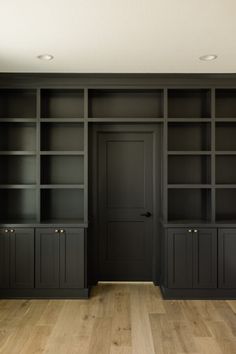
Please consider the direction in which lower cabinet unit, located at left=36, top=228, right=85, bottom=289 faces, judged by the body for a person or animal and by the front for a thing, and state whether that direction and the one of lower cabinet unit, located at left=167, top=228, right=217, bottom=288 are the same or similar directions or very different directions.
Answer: same or similar directions

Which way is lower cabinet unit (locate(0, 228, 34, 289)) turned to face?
toward the camera

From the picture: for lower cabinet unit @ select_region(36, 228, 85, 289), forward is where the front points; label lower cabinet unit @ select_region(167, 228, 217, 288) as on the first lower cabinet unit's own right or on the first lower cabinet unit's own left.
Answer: on the first lower cabinet unit's own left

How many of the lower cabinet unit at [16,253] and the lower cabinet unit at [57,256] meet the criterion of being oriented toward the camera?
2

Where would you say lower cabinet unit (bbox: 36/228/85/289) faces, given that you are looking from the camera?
facing the viewer

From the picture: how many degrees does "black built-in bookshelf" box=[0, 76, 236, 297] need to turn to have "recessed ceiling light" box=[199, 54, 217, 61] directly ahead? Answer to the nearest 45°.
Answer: approximately 45° to its left

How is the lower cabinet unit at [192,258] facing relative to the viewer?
toward the camera

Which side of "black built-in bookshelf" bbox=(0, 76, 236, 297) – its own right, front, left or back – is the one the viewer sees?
front
